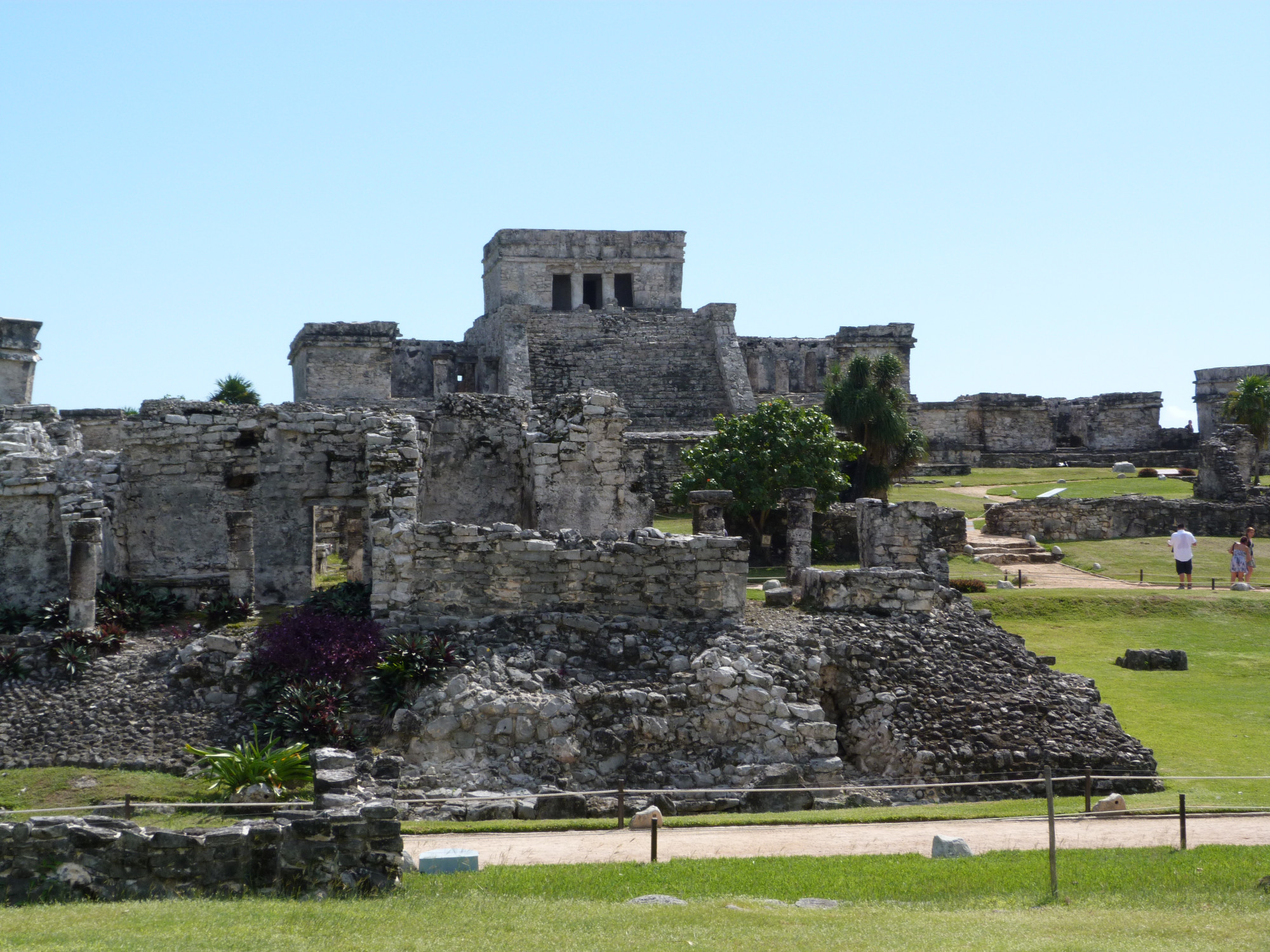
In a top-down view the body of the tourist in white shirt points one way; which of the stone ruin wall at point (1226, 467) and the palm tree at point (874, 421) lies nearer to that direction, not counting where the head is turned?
the stone ruin wall

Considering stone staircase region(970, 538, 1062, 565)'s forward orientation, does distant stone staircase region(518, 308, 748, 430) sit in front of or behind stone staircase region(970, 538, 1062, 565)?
behind

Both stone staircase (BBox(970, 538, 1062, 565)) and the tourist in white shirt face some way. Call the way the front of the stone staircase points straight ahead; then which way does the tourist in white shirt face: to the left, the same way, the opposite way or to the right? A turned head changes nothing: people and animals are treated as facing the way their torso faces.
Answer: the opposite way

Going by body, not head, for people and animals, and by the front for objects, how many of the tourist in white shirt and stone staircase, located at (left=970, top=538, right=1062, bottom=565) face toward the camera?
1

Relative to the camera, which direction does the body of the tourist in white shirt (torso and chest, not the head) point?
away from the camera

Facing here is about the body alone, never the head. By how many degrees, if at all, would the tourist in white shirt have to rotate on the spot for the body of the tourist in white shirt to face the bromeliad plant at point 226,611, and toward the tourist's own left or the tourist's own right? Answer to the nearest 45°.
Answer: approximately 135° to the tourist's own left

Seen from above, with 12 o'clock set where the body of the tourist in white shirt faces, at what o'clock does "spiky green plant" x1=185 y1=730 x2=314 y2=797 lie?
The spiky green plant is roughly at 7 o'clock from the tourist in white shirt.

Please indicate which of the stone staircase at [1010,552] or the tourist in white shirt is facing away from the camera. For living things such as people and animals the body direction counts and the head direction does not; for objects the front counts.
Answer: the tourist in white shirt
